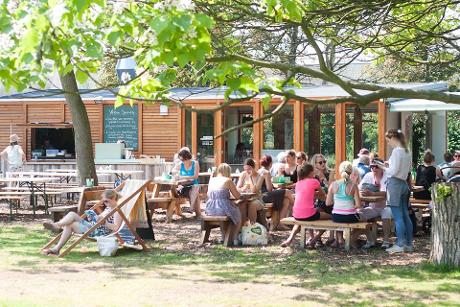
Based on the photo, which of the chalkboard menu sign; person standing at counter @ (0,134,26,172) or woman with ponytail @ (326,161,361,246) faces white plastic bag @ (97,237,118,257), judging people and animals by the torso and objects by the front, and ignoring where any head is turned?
the chalkboard menu sign

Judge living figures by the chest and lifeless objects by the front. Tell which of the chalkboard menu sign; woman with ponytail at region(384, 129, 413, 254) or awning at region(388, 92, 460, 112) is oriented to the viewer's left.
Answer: the woman with ponytail

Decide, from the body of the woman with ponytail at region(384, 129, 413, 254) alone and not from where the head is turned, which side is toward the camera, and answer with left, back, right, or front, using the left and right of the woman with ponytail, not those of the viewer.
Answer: left

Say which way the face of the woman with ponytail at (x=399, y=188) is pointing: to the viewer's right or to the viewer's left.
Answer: to the viewer's left

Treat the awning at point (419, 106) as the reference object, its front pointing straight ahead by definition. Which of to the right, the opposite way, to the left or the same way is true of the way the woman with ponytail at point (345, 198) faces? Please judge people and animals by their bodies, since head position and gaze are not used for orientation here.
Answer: the opposite way

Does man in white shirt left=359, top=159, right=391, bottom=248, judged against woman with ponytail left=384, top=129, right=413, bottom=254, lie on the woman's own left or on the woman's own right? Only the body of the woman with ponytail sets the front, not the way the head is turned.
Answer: on the woman's own right

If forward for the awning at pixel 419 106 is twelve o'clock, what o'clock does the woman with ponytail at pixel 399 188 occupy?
The woman with ponytail is roughly at 12 o'clock from the awning.

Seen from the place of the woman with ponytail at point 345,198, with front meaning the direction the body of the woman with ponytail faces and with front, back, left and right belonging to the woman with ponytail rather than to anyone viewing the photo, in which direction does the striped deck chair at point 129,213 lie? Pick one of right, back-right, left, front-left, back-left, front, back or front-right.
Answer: left

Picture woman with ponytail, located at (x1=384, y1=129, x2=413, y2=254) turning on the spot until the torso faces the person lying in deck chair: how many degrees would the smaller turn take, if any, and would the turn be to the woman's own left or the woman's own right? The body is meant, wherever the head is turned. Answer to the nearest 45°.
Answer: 0° — they already face them

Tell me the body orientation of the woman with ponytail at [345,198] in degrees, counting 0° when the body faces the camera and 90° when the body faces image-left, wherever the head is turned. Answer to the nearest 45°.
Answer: approximately 180°

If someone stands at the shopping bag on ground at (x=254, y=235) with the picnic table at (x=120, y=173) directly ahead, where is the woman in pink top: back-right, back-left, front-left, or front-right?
back-right
